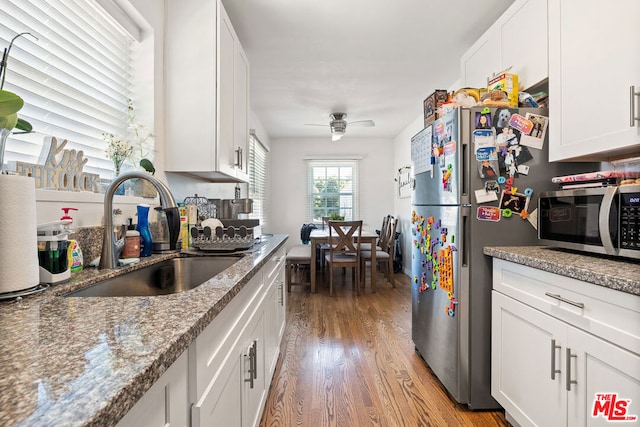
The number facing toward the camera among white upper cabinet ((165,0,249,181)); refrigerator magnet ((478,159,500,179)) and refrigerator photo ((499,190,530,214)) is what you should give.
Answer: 2

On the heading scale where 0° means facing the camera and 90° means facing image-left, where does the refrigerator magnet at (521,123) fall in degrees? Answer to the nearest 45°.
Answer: approximately 0°

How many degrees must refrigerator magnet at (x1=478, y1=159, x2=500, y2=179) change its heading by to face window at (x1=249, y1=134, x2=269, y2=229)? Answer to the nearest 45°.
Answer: approximately 135° to its right

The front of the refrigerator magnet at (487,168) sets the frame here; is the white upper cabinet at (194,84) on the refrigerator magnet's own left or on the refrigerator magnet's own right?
on the refrigerator magnet's own right

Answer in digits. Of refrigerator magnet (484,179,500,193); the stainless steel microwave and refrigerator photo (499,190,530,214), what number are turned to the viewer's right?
0

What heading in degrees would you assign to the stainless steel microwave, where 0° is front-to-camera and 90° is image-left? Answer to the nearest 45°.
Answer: approximately 45°

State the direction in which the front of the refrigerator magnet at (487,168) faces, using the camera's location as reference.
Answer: facing the viewer

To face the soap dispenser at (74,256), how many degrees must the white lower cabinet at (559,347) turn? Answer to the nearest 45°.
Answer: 0° — it already faces it

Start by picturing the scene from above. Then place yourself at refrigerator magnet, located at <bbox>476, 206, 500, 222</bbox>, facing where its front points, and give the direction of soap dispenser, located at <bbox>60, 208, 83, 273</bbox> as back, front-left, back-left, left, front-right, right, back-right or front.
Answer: front-right

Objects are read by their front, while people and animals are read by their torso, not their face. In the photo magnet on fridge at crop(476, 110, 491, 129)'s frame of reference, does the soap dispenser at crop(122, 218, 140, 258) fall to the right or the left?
on its right

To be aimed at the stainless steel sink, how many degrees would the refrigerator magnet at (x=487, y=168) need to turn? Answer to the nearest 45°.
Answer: approximately 45° to its right

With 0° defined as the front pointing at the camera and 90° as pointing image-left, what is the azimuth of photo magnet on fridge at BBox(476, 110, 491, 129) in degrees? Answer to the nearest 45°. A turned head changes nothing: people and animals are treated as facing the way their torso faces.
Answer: approximately 0°

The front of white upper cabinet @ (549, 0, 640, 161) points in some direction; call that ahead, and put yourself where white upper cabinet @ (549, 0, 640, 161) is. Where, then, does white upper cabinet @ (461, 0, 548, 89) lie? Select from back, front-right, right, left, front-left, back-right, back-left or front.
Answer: right

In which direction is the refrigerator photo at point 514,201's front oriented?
toward the camera
